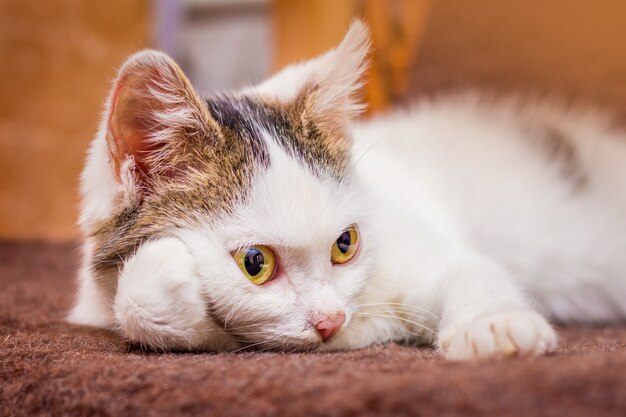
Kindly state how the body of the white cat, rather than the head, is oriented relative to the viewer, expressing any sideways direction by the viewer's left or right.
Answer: facing the viewer and to the left of the viewer
